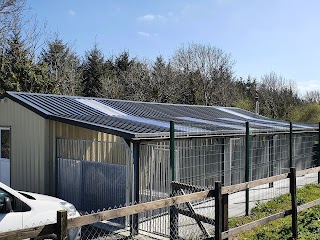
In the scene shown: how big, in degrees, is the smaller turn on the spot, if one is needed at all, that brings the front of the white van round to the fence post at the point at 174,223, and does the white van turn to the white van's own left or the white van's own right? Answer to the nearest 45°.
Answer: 0° — it already faces it

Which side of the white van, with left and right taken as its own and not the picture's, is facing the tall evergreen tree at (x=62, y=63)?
left

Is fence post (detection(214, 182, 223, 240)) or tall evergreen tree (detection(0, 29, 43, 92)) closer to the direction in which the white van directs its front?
the fence post

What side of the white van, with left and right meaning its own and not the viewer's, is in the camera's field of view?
right
